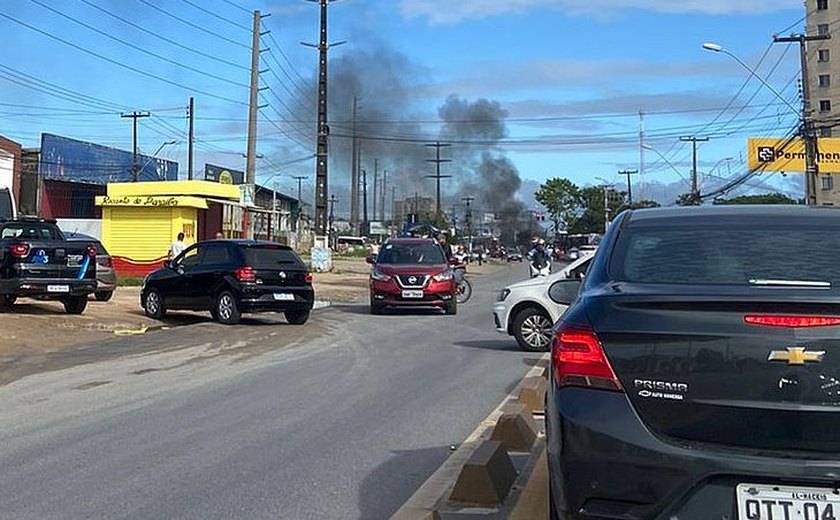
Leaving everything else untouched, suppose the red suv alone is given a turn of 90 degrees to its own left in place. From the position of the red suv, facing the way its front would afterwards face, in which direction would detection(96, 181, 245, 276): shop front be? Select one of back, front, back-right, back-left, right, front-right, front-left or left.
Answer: back-left

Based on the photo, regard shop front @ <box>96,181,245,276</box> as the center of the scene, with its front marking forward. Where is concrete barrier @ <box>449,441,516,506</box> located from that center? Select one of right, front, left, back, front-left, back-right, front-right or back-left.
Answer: front

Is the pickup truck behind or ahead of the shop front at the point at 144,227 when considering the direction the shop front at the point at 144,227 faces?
ahead

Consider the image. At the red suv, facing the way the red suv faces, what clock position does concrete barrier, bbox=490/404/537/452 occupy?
The concrete barrier is roughly at 12 o'clock from the red suv.

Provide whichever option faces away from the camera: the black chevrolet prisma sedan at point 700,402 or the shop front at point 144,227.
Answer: the black chevrolet prisma sedan

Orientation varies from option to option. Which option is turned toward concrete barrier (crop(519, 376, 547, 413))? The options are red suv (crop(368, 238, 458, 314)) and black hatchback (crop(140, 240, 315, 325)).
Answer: the red suv

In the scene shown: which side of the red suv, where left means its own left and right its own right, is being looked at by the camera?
front

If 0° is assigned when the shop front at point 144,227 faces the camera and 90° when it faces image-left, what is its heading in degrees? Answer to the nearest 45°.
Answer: approximately 0°

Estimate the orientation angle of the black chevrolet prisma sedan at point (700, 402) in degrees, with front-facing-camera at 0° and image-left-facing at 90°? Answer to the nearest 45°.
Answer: approximately 180°

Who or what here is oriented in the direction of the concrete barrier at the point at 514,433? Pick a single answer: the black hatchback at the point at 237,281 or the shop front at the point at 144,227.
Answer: the shop front

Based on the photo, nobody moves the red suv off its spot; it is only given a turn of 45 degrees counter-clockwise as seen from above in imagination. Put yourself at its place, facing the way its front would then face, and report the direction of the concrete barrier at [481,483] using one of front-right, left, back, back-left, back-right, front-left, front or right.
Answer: front-right

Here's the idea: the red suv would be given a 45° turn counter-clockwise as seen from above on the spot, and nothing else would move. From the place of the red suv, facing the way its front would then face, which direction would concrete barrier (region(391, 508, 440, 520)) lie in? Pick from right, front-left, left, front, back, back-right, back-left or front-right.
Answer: front-right

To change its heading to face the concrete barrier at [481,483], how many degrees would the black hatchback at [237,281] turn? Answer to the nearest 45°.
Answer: approximately 135° to its left
